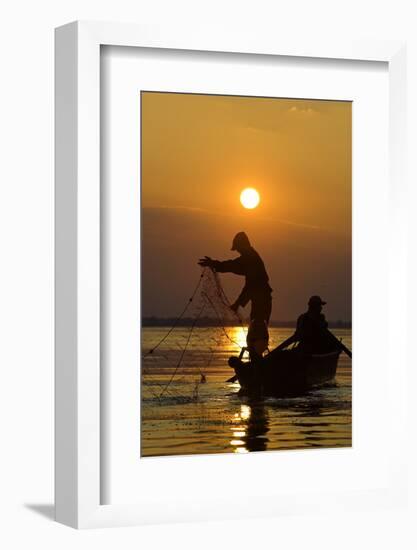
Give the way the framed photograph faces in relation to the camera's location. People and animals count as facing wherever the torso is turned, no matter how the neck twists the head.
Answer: facing the viewer and to the right of the viewer
